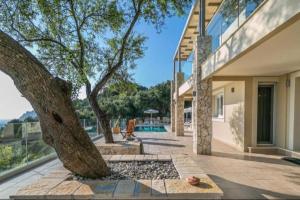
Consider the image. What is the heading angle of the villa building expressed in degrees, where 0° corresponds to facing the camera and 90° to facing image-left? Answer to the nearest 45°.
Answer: approximately 90°
